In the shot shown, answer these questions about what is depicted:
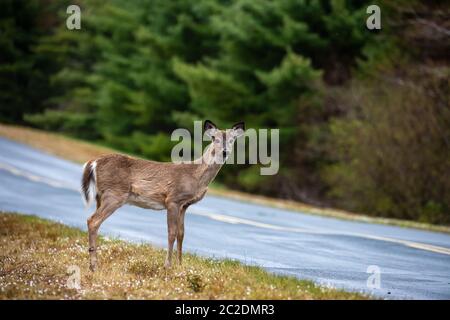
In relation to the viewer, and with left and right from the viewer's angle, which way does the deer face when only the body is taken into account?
facing to the right of the viewer

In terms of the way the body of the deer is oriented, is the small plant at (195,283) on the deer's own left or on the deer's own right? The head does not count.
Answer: on the deer's own right
